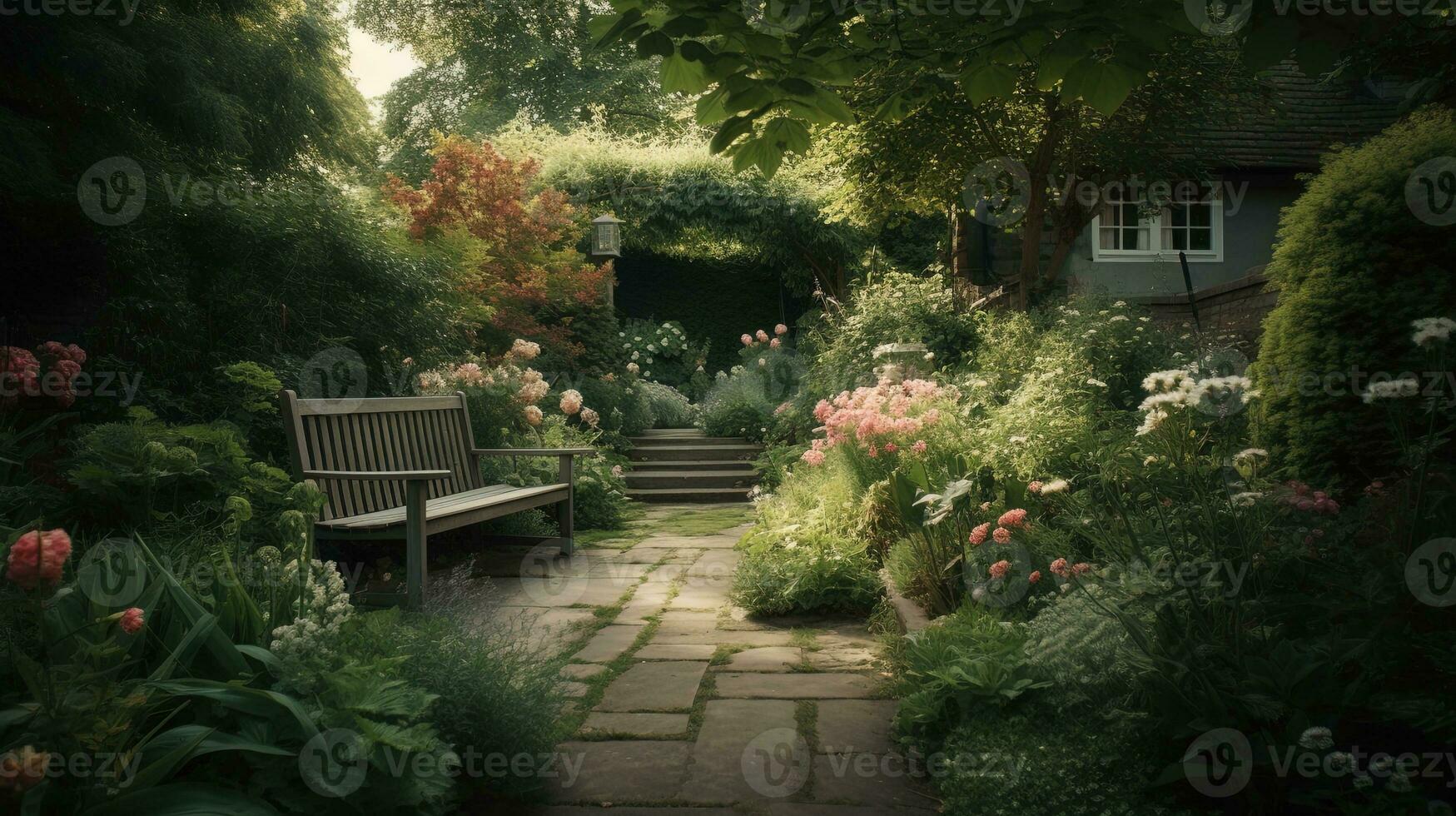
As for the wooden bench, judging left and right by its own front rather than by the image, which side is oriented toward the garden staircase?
left

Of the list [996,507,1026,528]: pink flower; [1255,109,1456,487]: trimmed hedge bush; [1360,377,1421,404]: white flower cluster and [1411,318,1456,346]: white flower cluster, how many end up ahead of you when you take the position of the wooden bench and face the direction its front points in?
4

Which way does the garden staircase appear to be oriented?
toward the camera

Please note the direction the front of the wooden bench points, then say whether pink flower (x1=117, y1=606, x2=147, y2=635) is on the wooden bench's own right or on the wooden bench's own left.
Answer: on the wooden bench's own right

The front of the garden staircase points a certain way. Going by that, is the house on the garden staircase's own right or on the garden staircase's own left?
on the garden staircase's own left

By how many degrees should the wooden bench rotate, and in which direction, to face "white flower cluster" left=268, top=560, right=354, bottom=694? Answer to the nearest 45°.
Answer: approximately 45° to its right

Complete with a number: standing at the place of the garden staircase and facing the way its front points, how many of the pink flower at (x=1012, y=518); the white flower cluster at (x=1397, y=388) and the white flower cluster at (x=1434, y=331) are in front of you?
3

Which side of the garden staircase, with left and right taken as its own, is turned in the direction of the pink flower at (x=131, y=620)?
front

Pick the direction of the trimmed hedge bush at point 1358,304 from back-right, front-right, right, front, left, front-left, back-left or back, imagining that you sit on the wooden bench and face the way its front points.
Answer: front

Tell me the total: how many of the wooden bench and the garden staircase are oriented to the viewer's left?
0

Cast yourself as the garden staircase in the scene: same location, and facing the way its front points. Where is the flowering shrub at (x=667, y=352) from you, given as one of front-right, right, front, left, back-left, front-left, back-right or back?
back

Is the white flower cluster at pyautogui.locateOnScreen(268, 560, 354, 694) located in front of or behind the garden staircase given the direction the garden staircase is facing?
in front

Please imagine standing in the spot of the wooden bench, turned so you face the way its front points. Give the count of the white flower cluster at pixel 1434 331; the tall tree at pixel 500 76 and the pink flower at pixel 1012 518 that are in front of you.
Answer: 2
